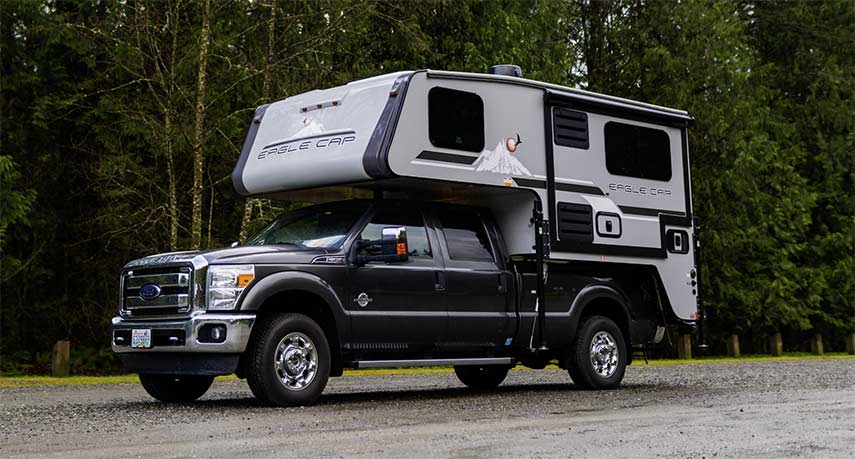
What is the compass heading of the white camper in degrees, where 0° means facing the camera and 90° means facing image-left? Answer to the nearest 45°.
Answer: approximately 45°

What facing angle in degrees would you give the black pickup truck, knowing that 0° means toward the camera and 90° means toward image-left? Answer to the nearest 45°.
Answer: approximately 45°
